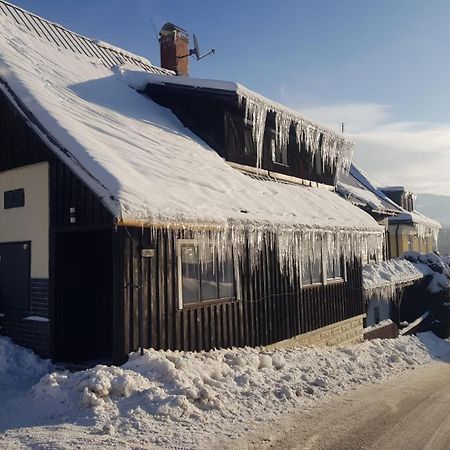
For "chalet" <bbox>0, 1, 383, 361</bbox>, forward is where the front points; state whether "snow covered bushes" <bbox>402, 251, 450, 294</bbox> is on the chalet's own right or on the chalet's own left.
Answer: on the chalet's own left

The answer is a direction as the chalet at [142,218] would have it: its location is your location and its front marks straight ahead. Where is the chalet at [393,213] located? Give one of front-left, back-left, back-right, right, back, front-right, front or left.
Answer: left
